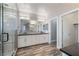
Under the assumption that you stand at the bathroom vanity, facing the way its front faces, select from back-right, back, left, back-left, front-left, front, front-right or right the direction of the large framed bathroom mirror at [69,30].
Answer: front-left

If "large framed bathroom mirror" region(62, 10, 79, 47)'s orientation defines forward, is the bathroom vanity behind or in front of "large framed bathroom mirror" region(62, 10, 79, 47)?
in front

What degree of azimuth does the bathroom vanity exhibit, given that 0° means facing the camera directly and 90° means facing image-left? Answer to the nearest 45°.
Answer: approximately 315°

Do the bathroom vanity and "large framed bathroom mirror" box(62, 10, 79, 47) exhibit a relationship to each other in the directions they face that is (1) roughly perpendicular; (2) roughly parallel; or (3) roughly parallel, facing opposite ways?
roughly perpendicular

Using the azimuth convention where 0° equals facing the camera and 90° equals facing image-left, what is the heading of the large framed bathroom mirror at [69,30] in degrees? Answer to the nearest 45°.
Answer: approximately 45°
